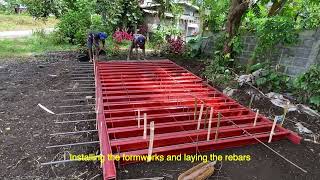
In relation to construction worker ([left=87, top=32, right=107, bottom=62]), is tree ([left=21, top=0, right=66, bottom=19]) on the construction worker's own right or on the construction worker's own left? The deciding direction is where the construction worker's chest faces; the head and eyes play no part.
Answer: on the construction worker's own left

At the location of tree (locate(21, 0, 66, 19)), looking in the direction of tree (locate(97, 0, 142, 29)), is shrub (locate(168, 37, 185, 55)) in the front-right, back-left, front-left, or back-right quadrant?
front-right

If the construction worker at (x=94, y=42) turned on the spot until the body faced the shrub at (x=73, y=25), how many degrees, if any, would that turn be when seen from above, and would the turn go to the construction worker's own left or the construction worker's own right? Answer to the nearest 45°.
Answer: approximately 90° to the construction worker's own left

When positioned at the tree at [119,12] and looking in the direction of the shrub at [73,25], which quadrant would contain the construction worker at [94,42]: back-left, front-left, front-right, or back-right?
front-left

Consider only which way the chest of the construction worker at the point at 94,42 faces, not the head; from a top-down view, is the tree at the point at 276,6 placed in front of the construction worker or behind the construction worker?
in front

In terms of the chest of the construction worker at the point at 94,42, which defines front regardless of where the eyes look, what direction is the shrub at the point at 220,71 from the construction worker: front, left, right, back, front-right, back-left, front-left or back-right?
front-right

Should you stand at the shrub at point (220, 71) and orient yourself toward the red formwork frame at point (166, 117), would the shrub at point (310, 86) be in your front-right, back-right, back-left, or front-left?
front-left

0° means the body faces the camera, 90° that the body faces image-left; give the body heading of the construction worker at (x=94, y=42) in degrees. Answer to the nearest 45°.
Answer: approximately 270°

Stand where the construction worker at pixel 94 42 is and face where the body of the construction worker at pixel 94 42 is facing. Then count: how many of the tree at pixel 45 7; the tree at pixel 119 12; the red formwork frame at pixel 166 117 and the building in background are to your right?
1

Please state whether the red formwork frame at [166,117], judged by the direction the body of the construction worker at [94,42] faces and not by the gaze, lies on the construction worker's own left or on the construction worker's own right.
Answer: on the construction worker's own right

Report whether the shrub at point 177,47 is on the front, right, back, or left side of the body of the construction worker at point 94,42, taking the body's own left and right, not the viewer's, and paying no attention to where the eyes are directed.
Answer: front

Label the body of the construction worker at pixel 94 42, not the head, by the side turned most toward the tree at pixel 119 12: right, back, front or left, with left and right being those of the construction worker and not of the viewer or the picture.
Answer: left
